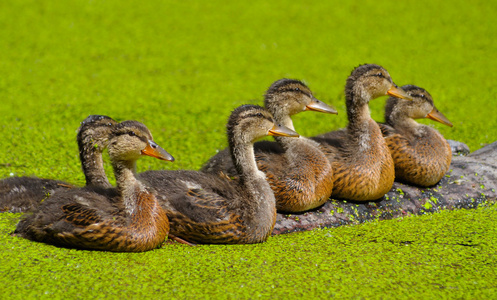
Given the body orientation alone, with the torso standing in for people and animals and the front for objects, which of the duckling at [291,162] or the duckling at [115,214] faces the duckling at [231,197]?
the duckling at [115,214]

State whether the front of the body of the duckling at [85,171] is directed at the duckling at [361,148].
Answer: yes

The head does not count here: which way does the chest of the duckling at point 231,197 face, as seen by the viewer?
to the viewer's right

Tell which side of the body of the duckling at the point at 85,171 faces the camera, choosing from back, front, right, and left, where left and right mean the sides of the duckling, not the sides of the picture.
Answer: right

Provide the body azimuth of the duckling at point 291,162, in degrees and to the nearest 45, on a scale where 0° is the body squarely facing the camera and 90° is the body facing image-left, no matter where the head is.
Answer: approximately 270°

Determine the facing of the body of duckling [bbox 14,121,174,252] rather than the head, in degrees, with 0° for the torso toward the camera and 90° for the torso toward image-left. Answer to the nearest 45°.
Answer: approximately 270°

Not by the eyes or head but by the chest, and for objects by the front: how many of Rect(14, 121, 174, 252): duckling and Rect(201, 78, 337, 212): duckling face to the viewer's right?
2

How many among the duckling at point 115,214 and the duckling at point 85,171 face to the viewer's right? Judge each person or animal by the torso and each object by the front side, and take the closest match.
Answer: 2

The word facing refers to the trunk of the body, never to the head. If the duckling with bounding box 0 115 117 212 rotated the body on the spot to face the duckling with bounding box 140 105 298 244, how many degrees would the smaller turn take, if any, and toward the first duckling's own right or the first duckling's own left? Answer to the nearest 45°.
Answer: approximately 45° to the first duckling's own right
